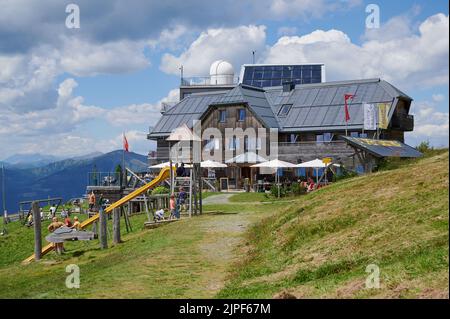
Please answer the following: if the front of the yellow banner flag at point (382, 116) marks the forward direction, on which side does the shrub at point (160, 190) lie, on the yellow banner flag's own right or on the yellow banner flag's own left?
on the yellow banner flag's own right

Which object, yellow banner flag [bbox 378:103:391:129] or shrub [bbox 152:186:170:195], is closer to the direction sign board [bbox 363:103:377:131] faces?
the shrub

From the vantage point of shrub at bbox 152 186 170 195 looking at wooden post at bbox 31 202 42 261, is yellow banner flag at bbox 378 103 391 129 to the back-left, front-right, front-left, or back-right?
back-left

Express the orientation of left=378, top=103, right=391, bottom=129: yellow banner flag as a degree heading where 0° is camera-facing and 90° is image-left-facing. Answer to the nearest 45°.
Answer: approximately 0°

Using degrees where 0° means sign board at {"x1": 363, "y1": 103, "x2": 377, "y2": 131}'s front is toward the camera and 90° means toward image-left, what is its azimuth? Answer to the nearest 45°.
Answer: approximately 0°

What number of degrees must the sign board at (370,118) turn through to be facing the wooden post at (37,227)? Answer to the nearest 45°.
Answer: approximately 45° to its right

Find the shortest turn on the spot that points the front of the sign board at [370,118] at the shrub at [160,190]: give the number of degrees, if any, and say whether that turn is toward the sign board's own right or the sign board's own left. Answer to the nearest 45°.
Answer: approximately 45° to the sign board's own right
